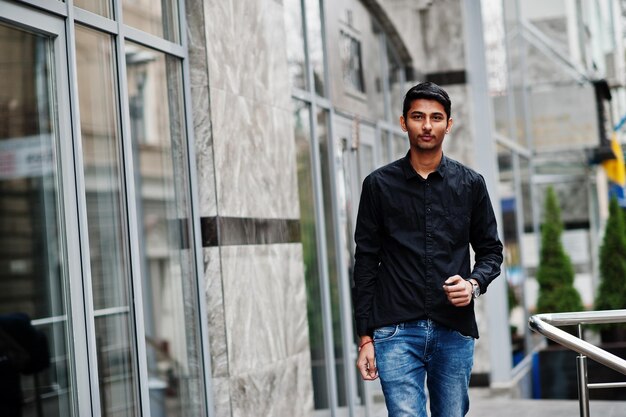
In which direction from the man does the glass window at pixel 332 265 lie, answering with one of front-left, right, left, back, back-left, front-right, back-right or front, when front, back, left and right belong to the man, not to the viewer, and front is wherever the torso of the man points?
back

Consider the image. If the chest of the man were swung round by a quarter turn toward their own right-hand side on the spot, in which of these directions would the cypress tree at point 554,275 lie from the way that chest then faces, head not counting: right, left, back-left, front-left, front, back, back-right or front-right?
right

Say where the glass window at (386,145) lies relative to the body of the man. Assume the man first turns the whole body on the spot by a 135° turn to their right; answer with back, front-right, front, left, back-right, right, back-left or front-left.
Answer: front-right

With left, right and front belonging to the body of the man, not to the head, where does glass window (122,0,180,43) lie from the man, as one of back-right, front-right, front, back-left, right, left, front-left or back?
back-right

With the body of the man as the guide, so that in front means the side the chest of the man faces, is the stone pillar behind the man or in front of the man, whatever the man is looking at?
behind

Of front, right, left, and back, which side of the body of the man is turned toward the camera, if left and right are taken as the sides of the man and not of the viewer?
front
